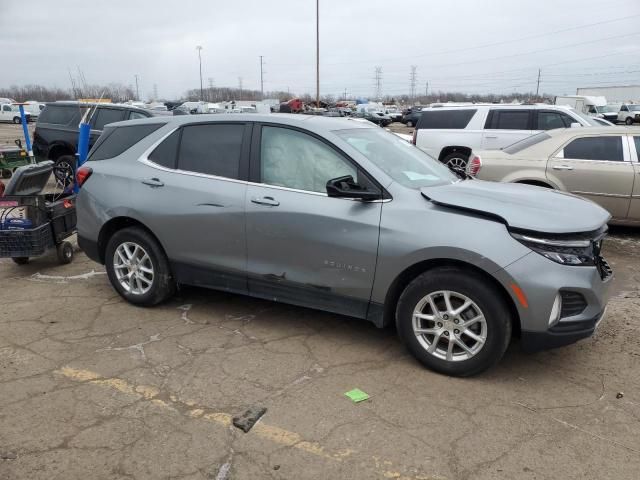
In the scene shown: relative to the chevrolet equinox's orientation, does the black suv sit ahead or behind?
behind

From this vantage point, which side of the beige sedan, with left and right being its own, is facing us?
right

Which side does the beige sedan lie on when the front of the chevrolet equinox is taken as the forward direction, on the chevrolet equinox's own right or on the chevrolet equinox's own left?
on the chevrolet equinox's own left

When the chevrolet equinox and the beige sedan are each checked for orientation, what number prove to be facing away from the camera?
0

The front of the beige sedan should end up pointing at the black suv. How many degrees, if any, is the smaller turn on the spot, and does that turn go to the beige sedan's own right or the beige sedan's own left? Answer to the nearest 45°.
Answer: approximately 180°

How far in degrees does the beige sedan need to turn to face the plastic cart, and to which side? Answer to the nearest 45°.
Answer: approximately 135° to its right

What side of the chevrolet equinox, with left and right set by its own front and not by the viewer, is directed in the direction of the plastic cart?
back

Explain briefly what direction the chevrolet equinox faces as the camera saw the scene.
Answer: facing the viewer and to the right of the viewer
